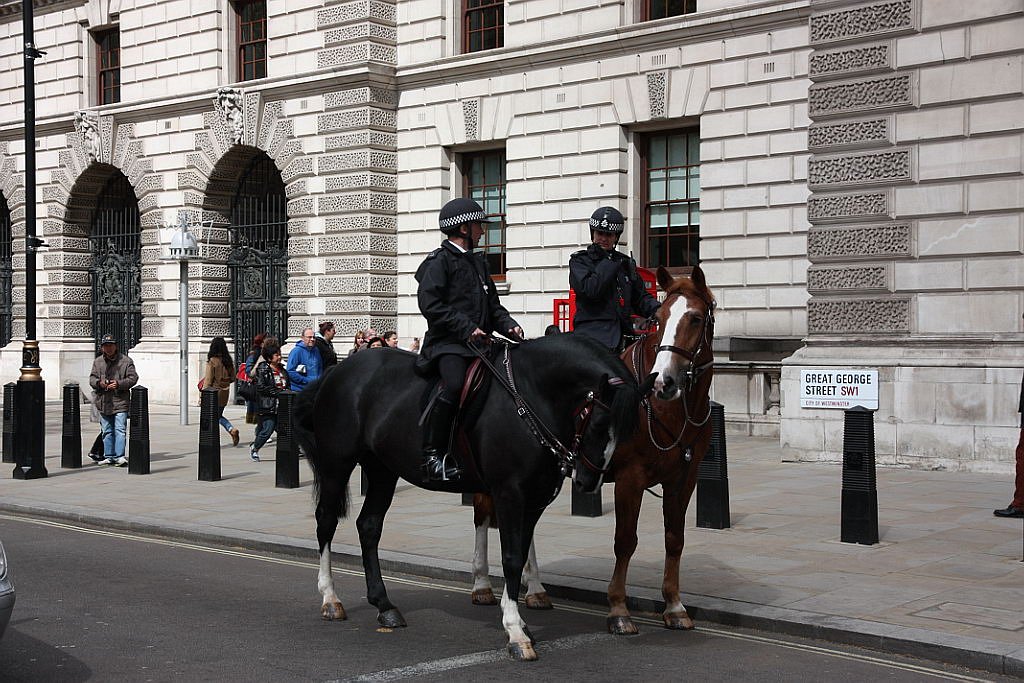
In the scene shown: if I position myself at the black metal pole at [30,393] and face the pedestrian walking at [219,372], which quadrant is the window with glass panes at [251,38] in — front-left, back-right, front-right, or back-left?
front-left

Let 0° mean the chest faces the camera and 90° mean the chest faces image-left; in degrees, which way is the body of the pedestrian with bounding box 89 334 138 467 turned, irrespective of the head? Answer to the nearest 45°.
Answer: approximately 0°

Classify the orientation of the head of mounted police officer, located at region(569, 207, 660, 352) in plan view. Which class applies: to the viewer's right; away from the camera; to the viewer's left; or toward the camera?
toward the camera

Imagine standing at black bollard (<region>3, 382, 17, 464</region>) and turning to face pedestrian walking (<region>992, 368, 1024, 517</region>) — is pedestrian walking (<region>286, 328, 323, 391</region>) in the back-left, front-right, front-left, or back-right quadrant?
front-left

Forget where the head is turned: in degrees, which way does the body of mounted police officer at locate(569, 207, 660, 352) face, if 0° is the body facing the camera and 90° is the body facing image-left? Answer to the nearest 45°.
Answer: approximately 315°

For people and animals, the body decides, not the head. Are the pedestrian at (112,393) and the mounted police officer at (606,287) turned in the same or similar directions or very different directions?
same or similar directions

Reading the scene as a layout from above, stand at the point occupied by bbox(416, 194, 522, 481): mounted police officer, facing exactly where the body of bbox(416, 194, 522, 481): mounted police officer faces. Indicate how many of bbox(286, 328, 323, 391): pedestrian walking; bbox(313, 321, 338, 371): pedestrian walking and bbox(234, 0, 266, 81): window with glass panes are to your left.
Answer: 3

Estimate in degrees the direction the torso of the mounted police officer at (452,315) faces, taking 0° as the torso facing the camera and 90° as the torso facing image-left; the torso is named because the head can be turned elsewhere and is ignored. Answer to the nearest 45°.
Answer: approximately 270°

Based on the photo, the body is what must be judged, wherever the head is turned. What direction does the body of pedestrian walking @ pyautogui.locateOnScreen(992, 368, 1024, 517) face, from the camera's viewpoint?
to the viewer's left

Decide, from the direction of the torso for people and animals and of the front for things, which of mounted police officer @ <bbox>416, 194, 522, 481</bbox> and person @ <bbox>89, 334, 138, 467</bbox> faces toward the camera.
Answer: the person

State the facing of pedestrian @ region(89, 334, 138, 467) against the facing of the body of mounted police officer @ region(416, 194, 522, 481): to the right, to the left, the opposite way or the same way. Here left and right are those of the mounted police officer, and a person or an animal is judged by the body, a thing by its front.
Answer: to the right

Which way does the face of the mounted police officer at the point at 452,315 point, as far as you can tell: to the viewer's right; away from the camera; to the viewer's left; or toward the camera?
to the viewer's right

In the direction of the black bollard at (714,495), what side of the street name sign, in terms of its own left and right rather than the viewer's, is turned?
front

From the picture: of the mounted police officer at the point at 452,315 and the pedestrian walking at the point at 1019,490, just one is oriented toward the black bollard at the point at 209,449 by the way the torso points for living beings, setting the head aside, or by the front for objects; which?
the pedestrian walking

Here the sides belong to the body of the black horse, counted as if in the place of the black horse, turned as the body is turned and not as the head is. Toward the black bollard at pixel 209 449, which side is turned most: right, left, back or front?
back

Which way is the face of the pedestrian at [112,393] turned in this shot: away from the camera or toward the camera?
toward the camera
